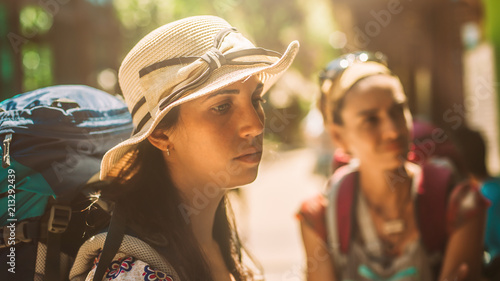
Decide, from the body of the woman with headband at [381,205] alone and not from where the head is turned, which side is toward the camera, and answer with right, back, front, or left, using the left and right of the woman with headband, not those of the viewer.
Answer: front

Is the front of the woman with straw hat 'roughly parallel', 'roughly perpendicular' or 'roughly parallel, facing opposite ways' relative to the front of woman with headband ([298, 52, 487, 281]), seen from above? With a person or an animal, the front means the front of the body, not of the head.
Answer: roughly perpendicular

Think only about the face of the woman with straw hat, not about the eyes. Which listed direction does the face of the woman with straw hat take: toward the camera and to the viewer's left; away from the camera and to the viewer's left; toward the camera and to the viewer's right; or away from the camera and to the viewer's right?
toward the camera and to the viewer's right

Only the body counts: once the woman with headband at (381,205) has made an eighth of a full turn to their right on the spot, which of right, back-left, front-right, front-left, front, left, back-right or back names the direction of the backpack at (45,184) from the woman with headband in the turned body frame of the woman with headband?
front

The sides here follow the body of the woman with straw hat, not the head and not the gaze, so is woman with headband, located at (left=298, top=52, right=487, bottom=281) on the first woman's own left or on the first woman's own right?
on the first woman's own left

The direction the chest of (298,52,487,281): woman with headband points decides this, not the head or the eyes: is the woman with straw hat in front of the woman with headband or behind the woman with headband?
in front

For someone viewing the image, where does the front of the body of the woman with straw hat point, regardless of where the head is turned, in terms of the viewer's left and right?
facing the viewer and to the right of the viewer

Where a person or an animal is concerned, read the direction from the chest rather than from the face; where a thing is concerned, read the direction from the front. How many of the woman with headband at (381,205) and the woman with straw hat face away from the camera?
0
